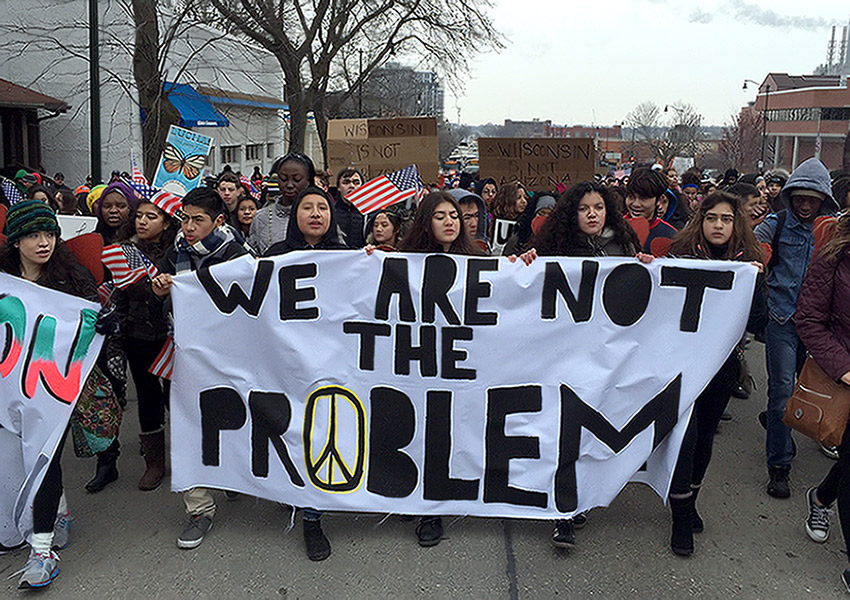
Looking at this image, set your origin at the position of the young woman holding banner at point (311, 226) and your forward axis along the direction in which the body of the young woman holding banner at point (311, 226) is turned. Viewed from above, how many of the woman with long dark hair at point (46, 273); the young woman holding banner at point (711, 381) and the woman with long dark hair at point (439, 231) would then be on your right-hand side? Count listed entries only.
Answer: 1

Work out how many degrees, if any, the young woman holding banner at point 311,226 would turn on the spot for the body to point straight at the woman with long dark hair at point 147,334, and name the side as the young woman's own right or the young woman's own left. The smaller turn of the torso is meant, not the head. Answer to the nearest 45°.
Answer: approximately 135° to the young woman's own right

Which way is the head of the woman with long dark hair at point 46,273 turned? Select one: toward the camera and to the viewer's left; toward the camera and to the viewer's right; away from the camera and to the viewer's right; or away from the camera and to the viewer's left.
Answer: toward the camera and to the viewer's right

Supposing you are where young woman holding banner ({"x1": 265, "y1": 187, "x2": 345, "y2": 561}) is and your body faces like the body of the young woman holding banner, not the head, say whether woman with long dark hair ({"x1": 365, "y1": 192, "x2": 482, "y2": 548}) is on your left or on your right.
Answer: on your left

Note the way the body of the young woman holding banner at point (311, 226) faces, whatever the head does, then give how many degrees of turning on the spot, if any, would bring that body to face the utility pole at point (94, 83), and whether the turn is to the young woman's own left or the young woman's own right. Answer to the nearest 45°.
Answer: approximately 180°

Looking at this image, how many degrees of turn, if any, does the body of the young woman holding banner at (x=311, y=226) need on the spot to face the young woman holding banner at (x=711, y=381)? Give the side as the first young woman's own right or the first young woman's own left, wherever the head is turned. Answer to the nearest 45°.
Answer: approximately 90° to the first young woman's own left

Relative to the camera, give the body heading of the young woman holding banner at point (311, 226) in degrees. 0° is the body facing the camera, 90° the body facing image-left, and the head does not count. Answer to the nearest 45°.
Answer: approximately 0°

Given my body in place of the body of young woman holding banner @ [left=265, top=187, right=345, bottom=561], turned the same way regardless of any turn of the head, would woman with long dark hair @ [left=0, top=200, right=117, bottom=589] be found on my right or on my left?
on my right

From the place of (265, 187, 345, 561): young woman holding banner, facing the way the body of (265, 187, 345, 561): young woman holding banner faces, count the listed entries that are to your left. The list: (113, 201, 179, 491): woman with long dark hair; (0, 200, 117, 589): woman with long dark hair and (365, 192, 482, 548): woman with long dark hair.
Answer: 1

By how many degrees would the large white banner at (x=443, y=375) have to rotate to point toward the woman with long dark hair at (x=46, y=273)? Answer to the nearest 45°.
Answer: approximately 90° to its right

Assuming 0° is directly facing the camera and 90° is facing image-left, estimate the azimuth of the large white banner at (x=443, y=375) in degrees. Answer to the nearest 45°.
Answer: approximately 0°
